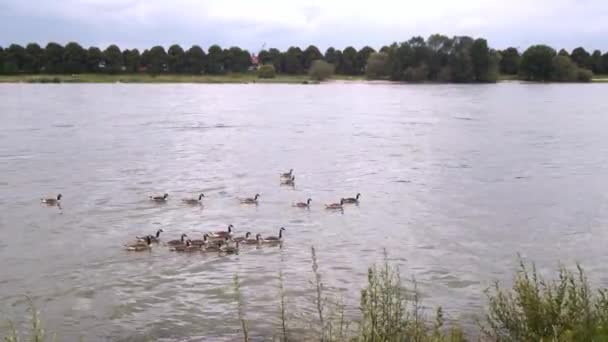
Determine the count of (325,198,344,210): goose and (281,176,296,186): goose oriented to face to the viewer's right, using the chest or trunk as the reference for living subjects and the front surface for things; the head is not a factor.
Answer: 2

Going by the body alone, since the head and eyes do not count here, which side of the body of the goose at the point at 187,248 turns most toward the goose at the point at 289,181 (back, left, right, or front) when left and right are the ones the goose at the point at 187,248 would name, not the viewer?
left

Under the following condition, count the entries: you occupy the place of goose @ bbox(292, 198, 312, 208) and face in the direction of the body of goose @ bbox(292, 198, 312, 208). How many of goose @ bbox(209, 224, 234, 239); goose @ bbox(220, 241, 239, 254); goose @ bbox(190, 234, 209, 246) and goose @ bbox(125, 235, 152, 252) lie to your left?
0

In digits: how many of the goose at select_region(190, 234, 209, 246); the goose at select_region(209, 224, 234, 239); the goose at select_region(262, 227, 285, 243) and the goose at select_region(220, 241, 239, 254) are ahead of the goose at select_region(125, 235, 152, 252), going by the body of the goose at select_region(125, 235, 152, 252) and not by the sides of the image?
4

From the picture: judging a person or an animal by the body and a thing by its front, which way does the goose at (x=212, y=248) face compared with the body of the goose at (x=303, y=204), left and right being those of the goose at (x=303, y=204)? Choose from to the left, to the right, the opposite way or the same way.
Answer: the same way

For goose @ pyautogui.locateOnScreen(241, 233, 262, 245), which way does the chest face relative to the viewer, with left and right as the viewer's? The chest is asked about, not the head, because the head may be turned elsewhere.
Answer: facing to the right of the viewer

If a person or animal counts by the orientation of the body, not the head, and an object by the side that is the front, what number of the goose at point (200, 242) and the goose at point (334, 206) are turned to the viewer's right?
2

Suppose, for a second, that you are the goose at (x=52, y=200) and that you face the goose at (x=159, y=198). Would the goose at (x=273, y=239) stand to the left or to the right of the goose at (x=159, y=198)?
right

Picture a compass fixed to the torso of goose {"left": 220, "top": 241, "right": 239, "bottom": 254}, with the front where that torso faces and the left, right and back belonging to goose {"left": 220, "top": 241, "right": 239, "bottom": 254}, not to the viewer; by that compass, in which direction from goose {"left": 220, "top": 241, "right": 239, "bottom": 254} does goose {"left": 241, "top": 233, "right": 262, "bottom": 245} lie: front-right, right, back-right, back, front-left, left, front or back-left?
front-left

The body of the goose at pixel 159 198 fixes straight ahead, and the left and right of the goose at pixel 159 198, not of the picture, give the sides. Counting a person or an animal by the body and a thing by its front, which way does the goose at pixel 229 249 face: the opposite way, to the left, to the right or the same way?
the same way

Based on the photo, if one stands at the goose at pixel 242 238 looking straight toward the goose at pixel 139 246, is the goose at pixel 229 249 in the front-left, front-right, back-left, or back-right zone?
front-left

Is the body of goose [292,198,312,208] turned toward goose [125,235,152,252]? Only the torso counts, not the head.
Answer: no

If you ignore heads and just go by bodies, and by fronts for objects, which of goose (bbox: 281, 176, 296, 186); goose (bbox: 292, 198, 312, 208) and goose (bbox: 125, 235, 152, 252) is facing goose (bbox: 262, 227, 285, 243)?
goose (bbox: 125, 235, 152, 252)

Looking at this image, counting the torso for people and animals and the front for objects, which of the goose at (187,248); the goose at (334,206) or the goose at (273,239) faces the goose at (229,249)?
the goose at (187,248)

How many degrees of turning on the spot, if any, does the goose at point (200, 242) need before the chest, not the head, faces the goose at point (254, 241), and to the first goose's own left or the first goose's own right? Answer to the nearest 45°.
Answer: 0° — it already faces it

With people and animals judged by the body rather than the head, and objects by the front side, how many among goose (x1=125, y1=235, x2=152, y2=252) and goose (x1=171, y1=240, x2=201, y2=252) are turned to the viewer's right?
2

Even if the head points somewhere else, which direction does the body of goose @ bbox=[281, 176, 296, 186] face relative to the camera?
to the viewer's right

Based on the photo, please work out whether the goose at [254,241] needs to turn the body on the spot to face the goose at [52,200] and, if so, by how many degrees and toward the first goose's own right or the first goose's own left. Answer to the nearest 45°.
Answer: approximately 135° to the first goose's own left

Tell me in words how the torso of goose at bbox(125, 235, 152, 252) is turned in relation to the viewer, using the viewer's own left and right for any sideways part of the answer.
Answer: facing to the right of the viewer

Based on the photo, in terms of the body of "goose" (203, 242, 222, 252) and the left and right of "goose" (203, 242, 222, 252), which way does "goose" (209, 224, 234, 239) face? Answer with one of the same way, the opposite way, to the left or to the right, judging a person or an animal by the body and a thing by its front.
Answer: the same way

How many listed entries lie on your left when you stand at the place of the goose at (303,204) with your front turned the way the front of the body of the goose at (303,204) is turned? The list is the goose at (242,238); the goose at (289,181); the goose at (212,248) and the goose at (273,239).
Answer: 1

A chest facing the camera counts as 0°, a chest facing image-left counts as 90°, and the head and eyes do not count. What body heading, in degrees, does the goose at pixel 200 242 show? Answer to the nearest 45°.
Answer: approximately 270°
